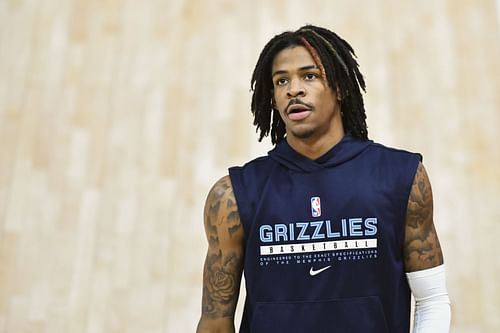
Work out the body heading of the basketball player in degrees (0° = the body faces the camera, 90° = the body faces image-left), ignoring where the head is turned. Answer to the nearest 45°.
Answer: approximately 0°

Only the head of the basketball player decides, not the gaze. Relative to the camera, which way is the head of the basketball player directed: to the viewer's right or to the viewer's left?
to the viewer's left
